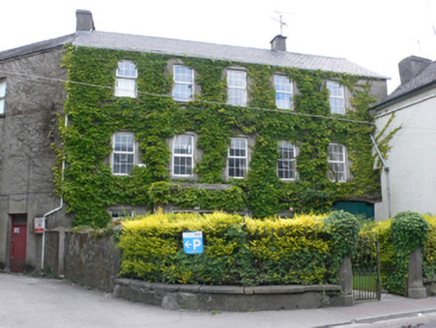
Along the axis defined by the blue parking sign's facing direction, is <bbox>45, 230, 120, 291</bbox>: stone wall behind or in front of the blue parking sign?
behind

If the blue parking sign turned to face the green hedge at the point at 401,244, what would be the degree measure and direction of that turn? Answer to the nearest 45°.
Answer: approximately 90° to its left

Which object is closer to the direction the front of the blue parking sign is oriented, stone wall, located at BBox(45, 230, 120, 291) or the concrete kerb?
the concrete kerb

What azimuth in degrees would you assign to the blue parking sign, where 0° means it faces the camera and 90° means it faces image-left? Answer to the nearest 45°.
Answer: approximately 0°

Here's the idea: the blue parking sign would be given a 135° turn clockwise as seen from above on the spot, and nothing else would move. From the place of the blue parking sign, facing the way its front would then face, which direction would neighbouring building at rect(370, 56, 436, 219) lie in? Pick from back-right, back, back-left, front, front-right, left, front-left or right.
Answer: right

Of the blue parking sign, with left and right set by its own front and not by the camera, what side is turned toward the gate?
left

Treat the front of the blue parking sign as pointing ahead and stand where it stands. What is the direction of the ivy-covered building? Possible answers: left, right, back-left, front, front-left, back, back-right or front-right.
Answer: back
